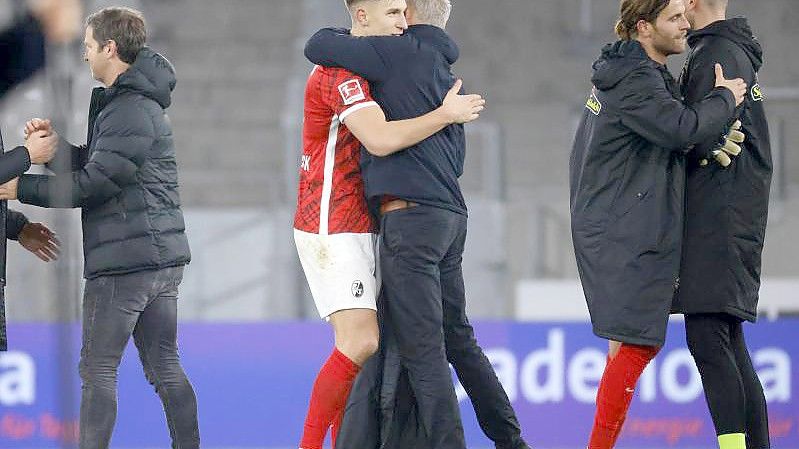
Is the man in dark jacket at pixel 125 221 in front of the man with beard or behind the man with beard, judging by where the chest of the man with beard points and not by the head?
behind

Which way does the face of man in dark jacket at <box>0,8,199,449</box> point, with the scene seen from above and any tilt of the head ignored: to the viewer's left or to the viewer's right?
to the viewer's left

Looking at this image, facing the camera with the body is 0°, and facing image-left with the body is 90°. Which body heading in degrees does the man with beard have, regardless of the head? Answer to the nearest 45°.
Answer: approximately 270°

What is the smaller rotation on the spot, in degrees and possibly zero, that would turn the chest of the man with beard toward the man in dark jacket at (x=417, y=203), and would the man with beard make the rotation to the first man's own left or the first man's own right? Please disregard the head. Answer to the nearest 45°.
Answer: approximately 135° to the first man's own right

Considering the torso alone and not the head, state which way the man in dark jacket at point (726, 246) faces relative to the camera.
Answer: to the viewer's left

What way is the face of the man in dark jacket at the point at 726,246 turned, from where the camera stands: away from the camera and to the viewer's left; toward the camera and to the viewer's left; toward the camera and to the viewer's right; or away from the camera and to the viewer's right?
away from the camera and to the viewer's left

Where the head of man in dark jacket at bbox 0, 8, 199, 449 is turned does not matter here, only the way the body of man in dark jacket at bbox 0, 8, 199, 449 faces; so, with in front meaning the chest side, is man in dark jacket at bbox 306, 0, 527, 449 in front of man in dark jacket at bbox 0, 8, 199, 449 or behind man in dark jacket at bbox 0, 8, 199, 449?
behind
